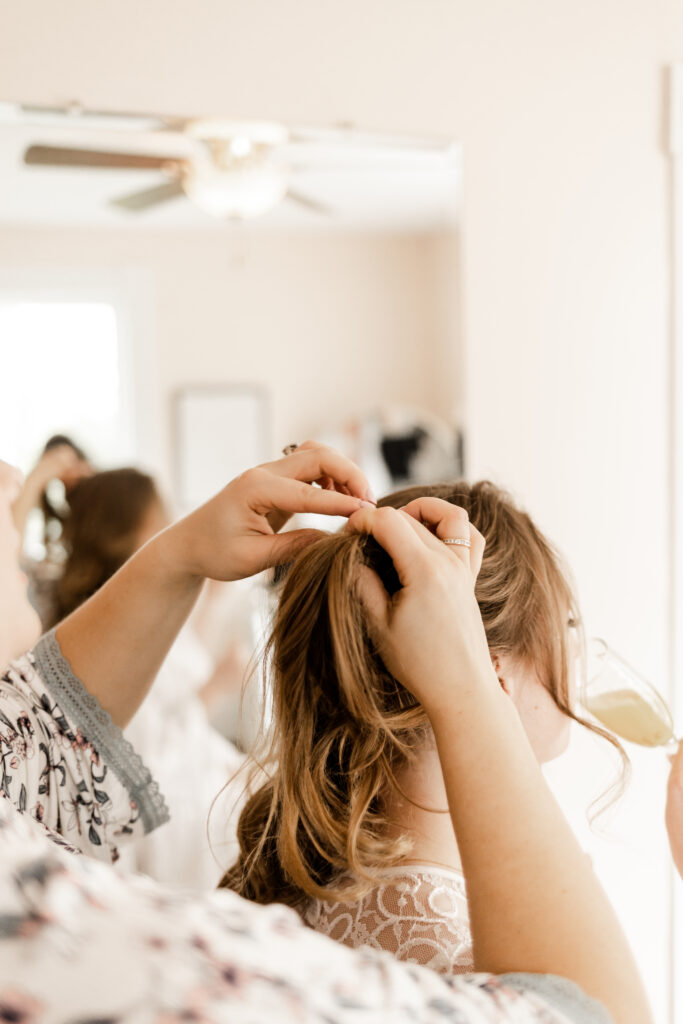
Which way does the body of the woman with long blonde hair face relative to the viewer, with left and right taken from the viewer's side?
facing away from the viewer and to the right of the viewer

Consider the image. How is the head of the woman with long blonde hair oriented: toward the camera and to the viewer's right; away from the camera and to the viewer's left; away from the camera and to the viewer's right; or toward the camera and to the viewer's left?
away from the camera and to the viewer's right
